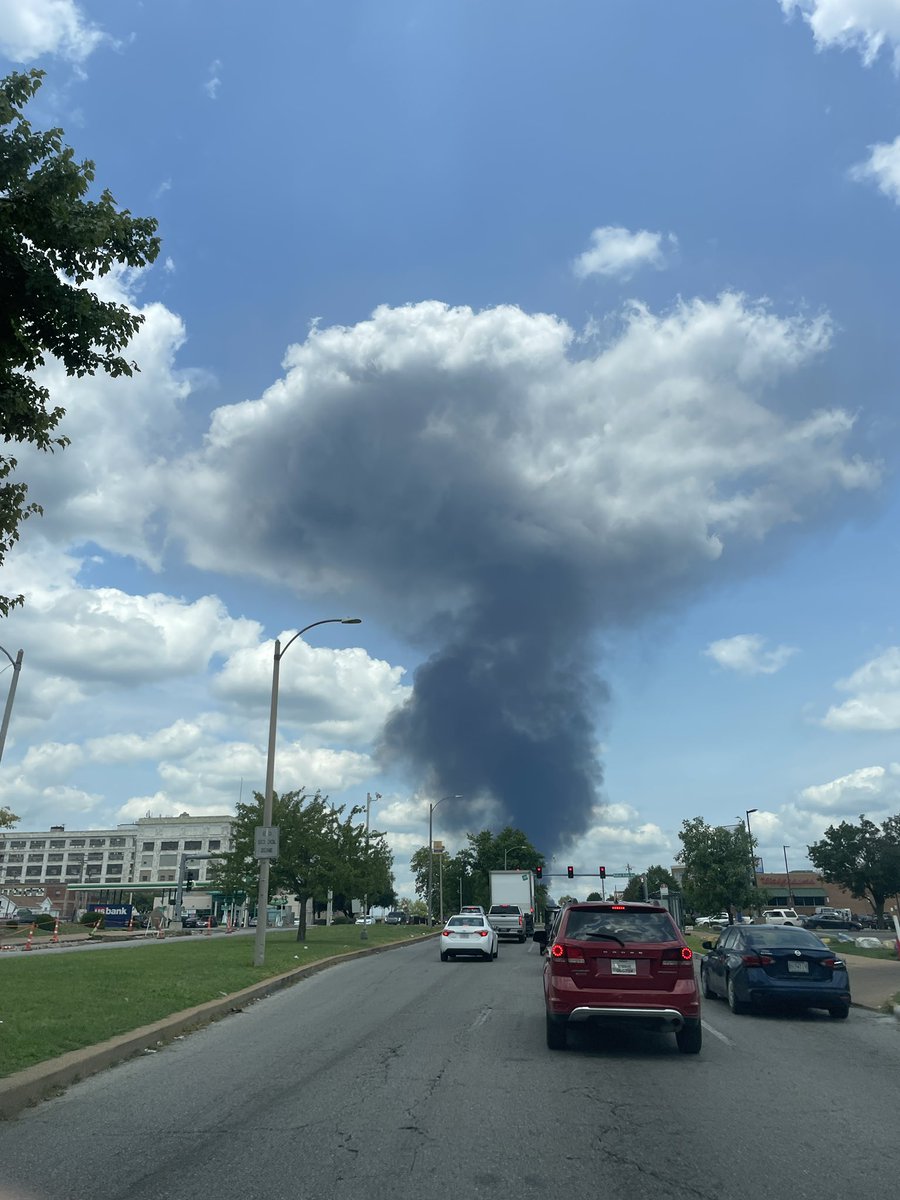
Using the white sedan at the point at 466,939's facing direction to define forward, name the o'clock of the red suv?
The red suv is roughly at 6 o'clock from the white sedan.

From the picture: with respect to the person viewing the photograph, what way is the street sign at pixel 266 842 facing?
facing the viewer

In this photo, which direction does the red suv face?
away from the camera

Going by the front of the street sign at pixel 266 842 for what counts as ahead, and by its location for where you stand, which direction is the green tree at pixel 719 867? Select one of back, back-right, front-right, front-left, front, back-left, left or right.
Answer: back-left

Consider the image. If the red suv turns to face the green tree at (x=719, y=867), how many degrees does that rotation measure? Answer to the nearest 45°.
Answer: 0° — it already faces it

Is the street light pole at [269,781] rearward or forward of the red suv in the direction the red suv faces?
forward

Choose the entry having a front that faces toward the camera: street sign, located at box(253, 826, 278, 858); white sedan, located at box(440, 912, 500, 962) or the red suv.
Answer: the street sign

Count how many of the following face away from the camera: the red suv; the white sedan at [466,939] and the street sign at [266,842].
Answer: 2

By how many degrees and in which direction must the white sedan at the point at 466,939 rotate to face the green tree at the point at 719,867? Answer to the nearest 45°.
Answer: approximately 45° to its right

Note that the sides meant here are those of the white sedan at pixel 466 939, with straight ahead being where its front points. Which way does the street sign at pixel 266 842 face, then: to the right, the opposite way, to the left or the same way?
the opposite way

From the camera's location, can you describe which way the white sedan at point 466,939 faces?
facing away from the viewer

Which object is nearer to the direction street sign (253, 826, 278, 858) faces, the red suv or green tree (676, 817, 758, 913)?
the red suv

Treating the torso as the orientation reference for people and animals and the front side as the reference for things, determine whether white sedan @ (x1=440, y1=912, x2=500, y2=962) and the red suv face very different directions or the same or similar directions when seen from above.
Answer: same or similar directions

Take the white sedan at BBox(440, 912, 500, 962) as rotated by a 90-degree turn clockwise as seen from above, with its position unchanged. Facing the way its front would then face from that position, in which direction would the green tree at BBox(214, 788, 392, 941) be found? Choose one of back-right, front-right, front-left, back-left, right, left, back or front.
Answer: back-left

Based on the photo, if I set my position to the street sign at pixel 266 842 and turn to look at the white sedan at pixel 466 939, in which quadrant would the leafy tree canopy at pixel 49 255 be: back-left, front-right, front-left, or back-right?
back-right

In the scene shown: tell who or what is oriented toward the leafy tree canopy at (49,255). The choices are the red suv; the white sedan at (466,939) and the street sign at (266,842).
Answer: the street sign

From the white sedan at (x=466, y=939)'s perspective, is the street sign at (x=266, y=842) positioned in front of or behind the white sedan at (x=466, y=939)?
behind

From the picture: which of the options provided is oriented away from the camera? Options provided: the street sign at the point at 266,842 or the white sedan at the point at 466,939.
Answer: the white sedan

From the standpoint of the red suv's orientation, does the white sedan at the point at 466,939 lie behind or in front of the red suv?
in front

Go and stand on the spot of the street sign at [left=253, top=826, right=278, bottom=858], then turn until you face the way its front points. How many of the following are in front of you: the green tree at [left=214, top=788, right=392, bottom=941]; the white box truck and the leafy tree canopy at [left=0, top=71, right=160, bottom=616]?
1

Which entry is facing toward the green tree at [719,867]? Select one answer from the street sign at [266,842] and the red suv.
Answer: the red suv

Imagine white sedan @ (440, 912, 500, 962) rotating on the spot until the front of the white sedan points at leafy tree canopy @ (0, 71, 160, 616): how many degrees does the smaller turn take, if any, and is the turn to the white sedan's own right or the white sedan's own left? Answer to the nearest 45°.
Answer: approximately 180°
